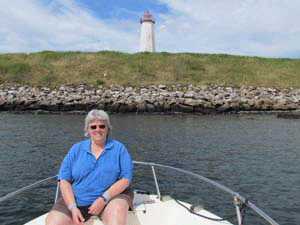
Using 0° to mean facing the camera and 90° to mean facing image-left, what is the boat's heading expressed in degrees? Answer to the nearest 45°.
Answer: approximately 180°
